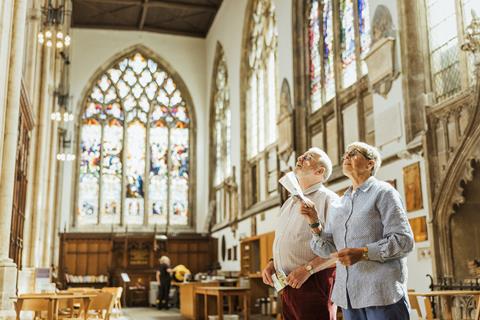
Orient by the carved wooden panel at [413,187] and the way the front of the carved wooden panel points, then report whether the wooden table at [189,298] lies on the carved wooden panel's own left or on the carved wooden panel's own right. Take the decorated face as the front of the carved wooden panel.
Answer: on the carved wooden panel's own right

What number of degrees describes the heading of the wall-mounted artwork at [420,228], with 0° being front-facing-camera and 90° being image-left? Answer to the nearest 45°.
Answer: approximately 45°

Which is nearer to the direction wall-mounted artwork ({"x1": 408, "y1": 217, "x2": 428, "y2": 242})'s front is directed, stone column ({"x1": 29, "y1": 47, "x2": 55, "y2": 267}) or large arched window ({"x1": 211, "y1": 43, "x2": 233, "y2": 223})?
the stone column

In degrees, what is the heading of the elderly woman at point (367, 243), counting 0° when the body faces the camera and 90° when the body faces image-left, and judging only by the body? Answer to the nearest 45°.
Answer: approximately 45°

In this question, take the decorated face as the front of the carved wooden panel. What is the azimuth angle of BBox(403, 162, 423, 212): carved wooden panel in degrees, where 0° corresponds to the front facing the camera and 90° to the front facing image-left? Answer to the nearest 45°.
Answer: approximately 45°

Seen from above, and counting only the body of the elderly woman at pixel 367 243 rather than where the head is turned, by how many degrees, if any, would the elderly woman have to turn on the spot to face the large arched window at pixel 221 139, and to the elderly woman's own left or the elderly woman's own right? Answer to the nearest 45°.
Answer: approximately 135° to the elderly woman's own right
